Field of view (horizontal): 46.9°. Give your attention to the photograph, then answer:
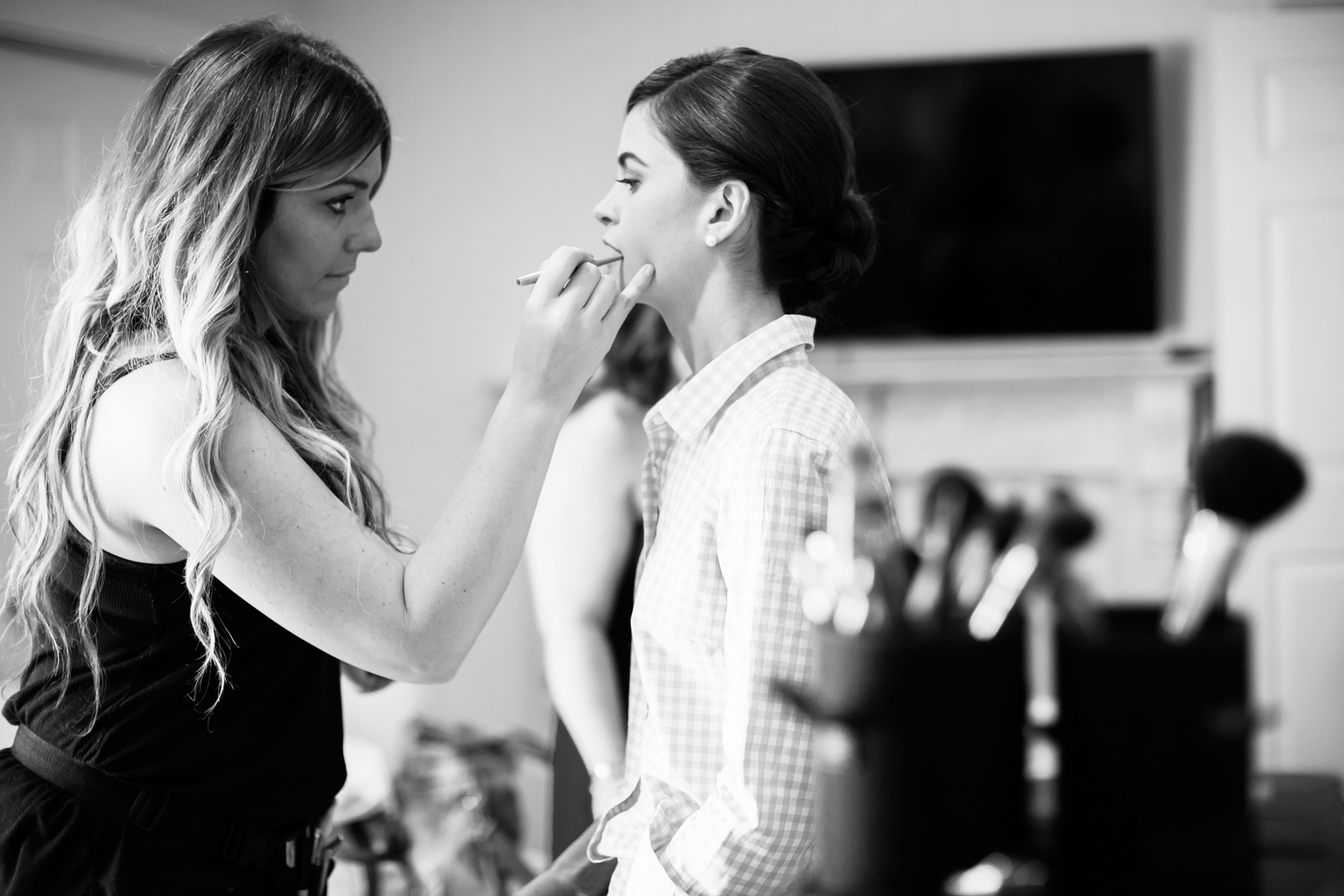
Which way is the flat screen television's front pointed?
toward the camera

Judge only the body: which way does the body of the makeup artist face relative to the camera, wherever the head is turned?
to the viewer's right

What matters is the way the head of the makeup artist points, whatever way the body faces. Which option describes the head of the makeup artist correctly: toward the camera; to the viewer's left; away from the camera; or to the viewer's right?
to the viewer's right

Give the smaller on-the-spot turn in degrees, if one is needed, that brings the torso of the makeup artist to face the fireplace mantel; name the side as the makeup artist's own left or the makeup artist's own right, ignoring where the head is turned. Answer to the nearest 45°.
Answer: approximately 45° to the makeup artist's own left

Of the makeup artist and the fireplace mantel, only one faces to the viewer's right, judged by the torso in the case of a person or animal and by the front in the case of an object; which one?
the makeup artist

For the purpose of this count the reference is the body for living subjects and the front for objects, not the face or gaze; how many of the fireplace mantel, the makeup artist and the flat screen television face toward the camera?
2

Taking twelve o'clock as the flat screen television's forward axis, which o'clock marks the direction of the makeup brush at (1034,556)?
The makeup brush is roughly at 12 o'clock from the flat screen television.

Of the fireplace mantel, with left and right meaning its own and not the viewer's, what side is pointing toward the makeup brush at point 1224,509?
front

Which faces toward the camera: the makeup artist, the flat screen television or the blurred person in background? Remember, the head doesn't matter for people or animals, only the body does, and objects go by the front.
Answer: the flat screen television

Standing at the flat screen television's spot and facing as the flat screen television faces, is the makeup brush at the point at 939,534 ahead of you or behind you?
ahead

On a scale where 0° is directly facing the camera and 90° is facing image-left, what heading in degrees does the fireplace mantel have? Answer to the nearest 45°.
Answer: approximately 0°
